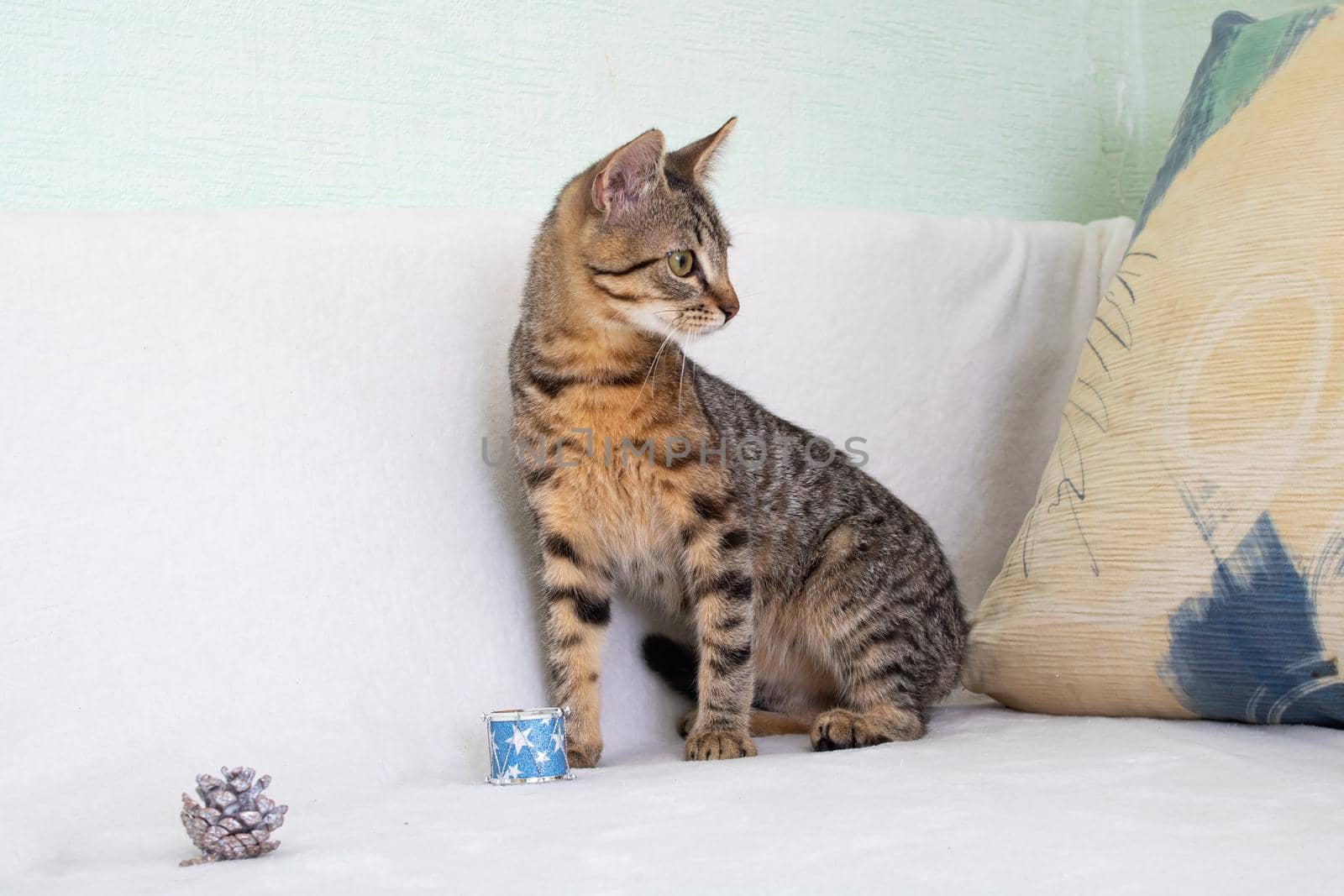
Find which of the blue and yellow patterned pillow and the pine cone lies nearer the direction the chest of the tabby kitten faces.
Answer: the pine cone

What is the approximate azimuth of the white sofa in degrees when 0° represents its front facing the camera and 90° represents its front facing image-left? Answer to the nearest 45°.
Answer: approximately 0°

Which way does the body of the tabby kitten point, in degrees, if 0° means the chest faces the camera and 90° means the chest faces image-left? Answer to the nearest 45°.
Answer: approximately 45°

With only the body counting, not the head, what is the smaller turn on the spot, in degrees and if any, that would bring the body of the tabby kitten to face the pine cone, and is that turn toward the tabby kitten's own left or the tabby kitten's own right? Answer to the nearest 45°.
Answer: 0° — it already faces it

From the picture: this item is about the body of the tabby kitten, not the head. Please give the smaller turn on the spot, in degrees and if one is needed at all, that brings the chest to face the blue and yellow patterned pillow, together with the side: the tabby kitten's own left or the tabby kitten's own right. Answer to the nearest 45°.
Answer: approximately 135° to the tabby kitten's own left
